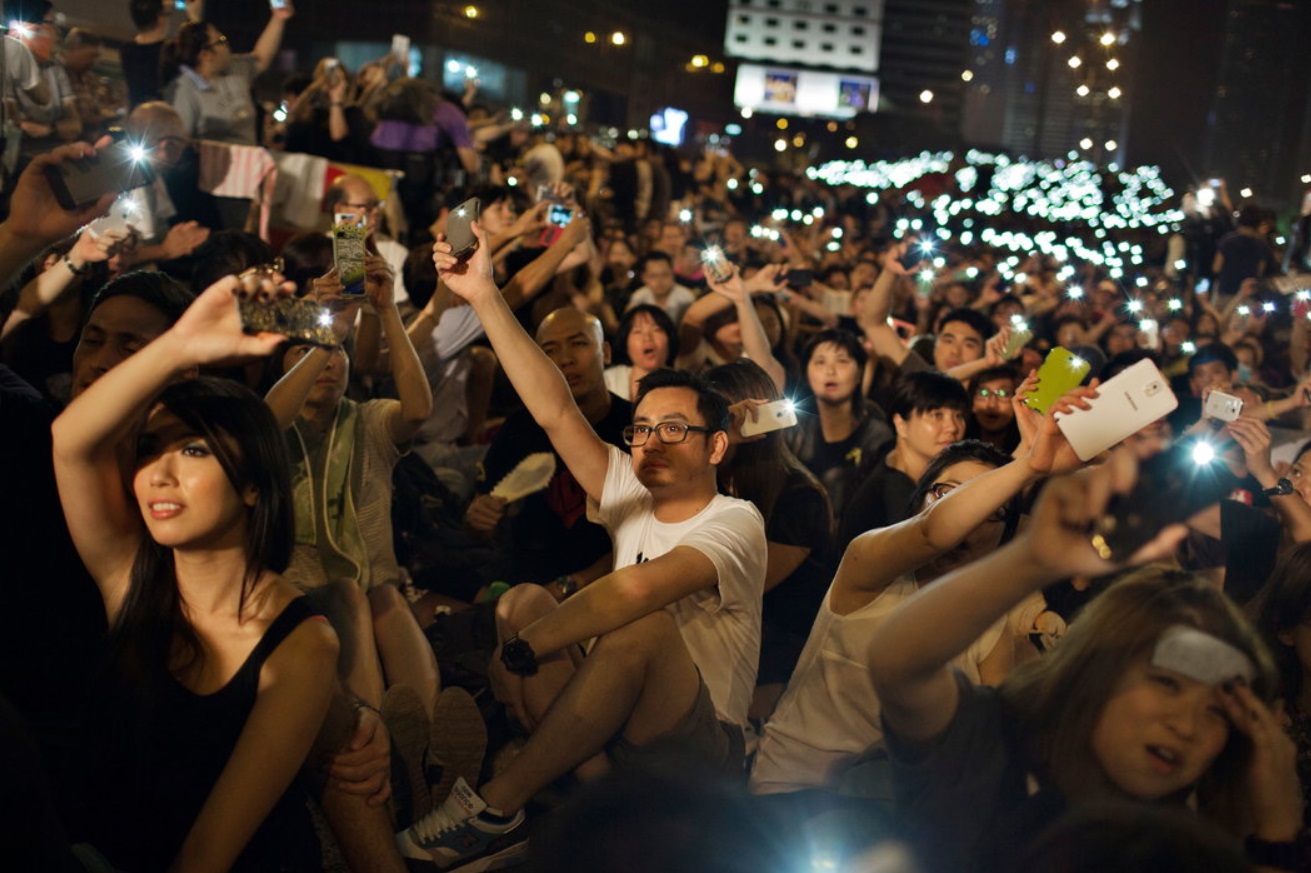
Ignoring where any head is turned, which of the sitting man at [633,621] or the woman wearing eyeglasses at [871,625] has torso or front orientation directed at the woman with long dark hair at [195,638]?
the sitting man

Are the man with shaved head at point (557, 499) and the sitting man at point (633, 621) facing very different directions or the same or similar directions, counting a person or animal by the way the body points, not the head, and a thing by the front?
same or similar directions

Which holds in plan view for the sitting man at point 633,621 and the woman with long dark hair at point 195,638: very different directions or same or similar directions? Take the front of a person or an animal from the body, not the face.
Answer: same or similar directions

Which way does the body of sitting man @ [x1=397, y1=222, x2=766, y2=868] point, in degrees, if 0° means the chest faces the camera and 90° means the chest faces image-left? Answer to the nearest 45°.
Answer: approximately 45°

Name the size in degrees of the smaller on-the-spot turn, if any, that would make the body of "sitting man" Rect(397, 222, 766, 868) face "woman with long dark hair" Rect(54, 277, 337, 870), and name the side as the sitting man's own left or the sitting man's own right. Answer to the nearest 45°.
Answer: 0° — they already face them

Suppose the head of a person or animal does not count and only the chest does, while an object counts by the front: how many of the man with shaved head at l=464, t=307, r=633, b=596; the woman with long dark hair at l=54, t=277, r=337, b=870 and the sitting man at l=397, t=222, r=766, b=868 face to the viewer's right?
0

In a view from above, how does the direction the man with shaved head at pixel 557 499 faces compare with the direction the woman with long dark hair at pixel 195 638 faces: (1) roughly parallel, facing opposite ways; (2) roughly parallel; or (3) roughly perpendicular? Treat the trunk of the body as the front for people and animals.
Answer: roughly parallel

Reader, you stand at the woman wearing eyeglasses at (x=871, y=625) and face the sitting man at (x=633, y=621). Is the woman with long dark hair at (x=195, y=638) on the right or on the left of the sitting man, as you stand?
left

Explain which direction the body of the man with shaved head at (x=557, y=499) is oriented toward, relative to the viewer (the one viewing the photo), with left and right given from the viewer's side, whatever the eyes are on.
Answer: facing the viewer and to the left of the viewer
